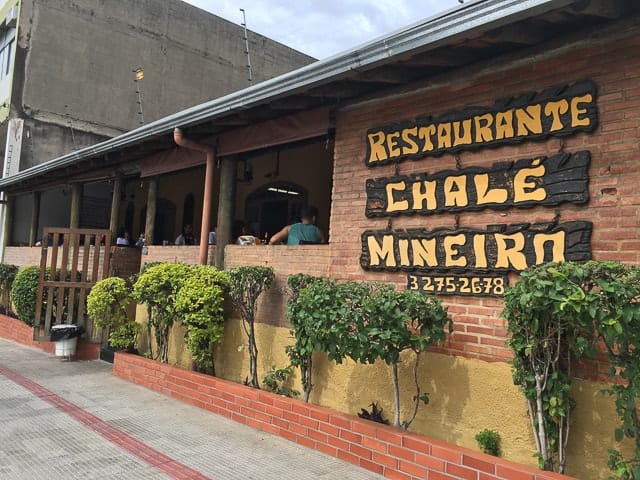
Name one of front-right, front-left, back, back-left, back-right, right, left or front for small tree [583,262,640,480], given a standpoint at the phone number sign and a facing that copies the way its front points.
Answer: left

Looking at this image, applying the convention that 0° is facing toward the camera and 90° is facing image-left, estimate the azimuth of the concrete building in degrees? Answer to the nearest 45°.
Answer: approximately 45°

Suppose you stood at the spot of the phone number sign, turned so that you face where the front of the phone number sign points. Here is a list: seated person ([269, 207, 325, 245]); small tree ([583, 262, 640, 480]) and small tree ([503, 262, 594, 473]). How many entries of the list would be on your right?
1

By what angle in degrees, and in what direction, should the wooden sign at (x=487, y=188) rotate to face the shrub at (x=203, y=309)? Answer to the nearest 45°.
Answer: approximately 45° to its right

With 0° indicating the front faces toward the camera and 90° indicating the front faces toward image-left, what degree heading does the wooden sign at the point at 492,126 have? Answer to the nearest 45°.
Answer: approximately 45°

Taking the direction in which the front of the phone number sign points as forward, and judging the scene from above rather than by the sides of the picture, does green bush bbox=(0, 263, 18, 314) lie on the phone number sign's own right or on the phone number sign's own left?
on the phone number sign's own right

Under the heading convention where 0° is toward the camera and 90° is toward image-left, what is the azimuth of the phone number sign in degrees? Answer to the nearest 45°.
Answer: approximately 45°

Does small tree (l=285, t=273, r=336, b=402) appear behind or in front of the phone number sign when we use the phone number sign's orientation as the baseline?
in front

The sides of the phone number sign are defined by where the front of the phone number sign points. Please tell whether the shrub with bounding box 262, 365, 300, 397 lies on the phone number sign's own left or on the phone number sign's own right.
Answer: on the phone number sign's own right

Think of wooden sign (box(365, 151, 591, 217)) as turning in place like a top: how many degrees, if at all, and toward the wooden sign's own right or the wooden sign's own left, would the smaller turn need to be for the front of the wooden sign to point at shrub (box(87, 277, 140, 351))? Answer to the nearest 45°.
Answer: approximately 45° to the wooden sign's own right

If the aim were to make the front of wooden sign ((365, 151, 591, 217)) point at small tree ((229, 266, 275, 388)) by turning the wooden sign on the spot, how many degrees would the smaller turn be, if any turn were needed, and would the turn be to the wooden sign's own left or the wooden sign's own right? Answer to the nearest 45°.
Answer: approximately 45° to the wooden sign's own right

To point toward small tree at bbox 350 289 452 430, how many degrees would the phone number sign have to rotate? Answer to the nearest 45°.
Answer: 0° — it already faces it
